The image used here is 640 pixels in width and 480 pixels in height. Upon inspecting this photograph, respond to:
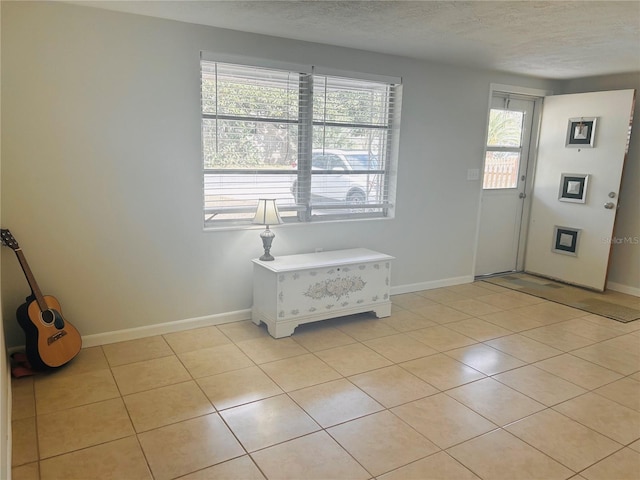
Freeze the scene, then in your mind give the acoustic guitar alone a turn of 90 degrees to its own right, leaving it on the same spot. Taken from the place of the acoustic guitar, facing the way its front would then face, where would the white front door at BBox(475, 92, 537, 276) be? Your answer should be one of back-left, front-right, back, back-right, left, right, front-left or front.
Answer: back-left

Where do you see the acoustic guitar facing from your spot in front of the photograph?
facing the viewer and to the right of the viewer

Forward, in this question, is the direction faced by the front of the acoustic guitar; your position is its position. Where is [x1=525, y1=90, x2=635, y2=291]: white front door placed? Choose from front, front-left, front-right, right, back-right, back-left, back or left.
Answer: front-left

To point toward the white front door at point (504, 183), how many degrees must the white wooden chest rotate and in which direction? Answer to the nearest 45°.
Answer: approximately 90° to its left

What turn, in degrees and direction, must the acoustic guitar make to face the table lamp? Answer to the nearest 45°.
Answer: approximately 45° to its left

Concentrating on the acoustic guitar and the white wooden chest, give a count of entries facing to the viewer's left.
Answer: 0

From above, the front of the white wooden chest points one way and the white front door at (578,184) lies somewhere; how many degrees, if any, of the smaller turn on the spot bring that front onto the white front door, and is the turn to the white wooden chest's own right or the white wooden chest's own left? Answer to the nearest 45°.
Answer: approximately 90° to the white wooden chest's own left
